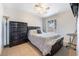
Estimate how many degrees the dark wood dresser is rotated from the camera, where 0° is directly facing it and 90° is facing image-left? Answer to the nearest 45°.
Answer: approximately 315°

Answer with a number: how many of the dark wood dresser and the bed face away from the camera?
0
